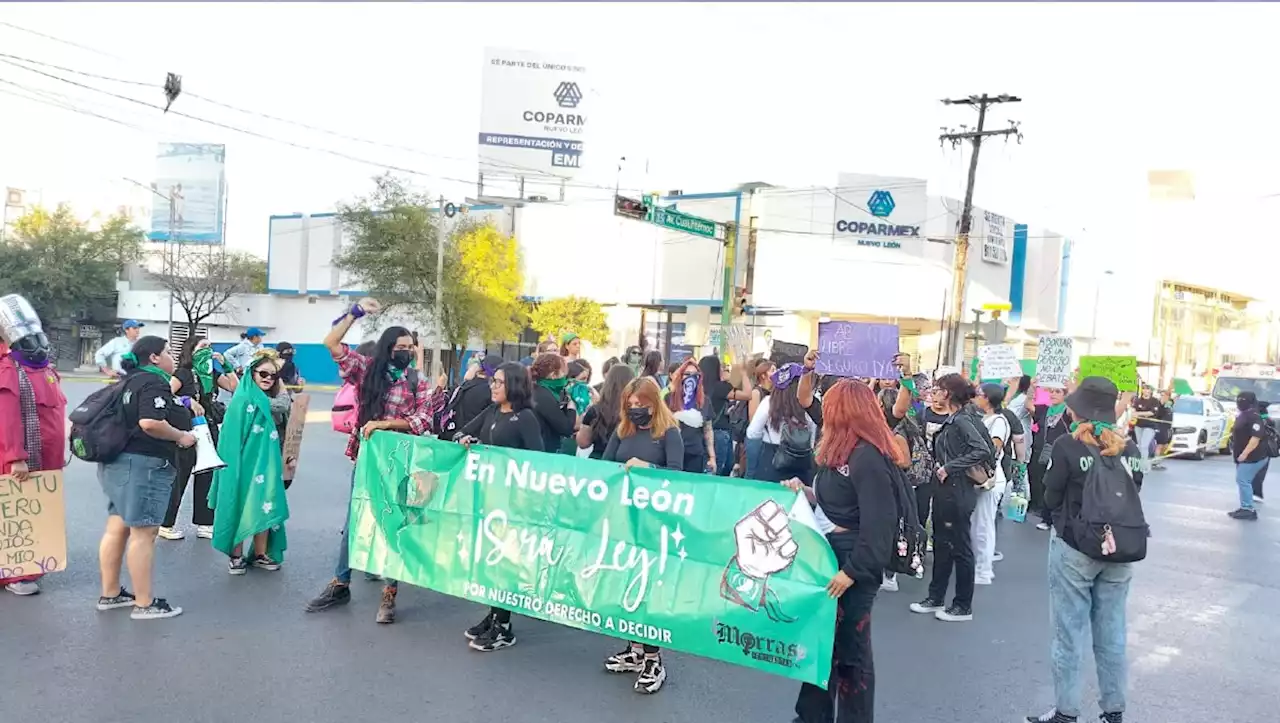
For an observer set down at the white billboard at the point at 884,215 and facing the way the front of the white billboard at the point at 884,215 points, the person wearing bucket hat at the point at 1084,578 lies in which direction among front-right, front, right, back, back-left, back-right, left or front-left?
front

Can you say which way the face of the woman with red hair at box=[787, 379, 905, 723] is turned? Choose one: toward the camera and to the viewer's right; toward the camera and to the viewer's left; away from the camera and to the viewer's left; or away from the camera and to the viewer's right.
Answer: away from the camera and to the viewer's left

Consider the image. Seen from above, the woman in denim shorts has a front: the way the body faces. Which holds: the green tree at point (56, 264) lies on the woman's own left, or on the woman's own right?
on the woman's own left

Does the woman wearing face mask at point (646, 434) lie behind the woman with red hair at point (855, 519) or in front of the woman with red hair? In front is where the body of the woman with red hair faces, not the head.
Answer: in front

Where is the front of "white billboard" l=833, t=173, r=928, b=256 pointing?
toward the camera

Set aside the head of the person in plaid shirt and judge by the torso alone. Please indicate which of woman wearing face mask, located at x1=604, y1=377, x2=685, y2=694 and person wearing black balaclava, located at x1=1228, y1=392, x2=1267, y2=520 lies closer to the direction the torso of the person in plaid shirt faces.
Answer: the woman wearing face mask

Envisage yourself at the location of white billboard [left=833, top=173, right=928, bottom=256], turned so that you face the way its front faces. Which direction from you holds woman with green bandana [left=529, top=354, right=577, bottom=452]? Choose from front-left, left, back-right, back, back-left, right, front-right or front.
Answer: front

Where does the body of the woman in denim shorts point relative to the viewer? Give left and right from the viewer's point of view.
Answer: facing to the right of the viewer

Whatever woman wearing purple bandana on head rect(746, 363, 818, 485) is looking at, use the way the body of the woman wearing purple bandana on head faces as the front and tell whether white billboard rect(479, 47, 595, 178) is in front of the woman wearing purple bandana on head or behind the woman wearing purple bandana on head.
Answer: in front

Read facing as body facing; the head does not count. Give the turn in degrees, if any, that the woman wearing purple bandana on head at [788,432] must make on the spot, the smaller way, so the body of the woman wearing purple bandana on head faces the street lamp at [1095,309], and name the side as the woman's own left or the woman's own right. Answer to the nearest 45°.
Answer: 0° — they already face it

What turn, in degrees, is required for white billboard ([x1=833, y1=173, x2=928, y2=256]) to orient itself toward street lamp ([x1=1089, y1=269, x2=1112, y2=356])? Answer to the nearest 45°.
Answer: approximately 135° to its left

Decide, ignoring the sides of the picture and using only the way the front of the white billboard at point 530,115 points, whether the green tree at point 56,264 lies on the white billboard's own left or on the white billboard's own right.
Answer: on the white billboard's own right

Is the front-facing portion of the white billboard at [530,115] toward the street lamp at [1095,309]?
no

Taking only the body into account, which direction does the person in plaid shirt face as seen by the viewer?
toward the camera

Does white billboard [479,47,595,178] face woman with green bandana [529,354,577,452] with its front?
yes

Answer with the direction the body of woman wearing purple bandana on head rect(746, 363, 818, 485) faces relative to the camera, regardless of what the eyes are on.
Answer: away from the camera

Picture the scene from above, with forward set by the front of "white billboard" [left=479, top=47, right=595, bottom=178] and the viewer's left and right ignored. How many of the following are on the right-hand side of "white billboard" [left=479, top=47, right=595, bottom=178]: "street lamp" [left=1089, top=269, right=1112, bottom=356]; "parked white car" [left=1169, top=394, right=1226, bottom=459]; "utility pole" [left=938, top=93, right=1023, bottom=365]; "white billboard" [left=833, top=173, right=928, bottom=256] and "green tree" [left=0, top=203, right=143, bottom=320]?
1
